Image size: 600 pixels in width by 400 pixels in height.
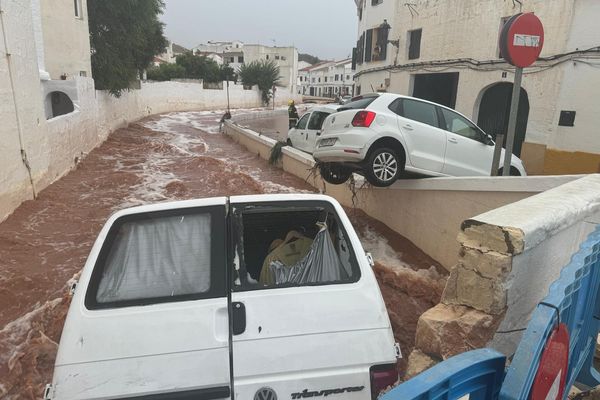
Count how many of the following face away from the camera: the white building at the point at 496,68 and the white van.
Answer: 1

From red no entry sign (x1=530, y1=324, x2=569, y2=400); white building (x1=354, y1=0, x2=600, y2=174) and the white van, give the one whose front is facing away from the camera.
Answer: the white van

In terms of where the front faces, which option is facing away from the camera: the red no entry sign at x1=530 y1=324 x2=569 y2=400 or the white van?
the white van

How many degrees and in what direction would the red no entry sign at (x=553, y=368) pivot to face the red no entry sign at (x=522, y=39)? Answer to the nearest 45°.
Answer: approximately 135° to its right

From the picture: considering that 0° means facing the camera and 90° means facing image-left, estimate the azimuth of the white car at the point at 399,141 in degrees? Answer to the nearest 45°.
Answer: approximately 225°

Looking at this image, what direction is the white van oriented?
away from the camera

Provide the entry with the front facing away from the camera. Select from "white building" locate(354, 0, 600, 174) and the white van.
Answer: the white van

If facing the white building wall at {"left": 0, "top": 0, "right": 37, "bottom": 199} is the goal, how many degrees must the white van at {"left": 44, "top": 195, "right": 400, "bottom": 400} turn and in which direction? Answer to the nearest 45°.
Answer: approximately 45° to its left

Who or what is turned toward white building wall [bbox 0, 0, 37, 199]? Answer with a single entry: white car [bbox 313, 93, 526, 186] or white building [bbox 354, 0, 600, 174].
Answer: the white building
